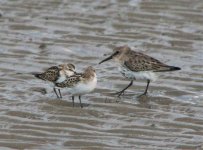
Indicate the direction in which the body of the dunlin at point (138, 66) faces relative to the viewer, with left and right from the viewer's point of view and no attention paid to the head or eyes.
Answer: facing to the left of the viewer

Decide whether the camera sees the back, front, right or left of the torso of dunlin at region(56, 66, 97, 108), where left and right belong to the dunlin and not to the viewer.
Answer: right

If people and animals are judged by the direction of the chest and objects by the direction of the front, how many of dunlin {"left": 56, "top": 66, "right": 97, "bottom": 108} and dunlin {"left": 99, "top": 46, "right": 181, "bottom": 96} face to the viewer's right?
1

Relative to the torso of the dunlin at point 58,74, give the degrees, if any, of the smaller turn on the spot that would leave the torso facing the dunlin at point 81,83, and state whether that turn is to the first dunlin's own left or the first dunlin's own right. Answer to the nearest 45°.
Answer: approximately 45° to the first dunlin's own right

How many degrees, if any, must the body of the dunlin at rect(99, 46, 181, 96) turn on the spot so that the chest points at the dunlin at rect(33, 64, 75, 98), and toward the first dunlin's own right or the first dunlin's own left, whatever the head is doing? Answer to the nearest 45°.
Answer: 0° — it already faces it

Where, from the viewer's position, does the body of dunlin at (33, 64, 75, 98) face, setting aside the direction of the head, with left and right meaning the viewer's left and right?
facing to the right of the viewer

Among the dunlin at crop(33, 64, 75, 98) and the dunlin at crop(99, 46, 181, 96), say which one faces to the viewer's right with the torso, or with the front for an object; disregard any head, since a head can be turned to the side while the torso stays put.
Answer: the dunlin at crop(33, 64, 75, 98)

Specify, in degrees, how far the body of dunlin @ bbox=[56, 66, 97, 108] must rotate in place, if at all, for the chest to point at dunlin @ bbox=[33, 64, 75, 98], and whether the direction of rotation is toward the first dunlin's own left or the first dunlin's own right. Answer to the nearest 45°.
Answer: approximately 135° to the first dunlin's own left
